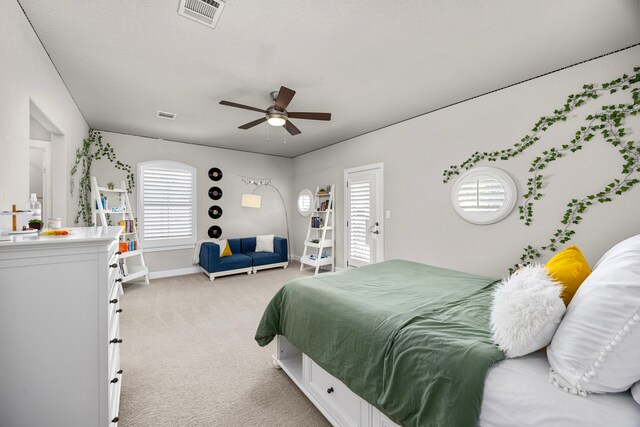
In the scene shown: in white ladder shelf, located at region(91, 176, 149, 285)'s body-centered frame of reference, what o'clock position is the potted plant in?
The potted plant is roughly at 2 o'clock from the white ladder shelf.

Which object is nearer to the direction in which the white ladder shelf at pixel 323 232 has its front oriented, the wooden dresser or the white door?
the wooden dresser

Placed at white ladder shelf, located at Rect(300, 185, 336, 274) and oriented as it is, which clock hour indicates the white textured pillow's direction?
The white textured pillow is roughly at 10 o'clock from the white ladder shelf.

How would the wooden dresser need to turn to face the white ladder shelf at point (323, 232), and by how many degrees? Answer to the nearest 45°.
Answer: approximately 45° to its left

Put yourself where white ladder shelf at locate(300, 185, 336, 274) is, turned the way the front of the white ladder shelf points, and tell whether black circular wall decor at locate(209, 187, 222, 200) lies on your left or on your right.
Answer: on your right

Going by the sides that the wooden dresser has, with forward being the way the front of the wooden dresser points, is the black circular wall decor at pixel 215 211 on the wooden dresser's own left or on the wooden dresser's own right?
on the wooden dresser's own left

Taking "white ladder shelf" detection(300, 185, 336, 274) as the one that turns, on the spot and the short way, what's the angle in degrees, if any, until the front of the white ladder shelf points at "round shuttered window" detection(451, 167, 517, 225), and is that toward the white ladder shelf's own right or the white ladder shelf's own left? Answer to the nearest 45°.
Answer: approximately 90° to the white ladder shelf's own left

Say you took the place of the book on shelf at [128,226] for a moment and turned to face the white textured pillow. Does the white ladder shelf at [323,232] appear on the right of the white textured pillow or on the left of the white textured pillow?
left

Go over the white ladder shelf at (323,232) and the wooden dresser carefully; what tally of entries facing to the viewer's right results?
1

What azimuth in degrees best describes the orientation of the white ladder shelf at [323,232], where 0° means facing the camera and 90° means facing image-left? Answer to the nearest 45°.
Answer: approximately 45°

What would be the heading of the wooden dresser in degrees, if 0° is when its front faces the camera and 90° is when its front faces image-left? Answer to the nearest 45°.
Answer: approximately 270°

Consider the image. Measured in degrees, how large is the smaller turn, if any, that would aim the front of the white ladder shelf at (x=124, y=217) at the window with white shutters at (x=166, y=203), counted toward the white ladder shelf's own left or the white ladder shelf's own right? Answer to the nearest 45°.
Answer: approximately 90° to the white ladder shelf's own left
